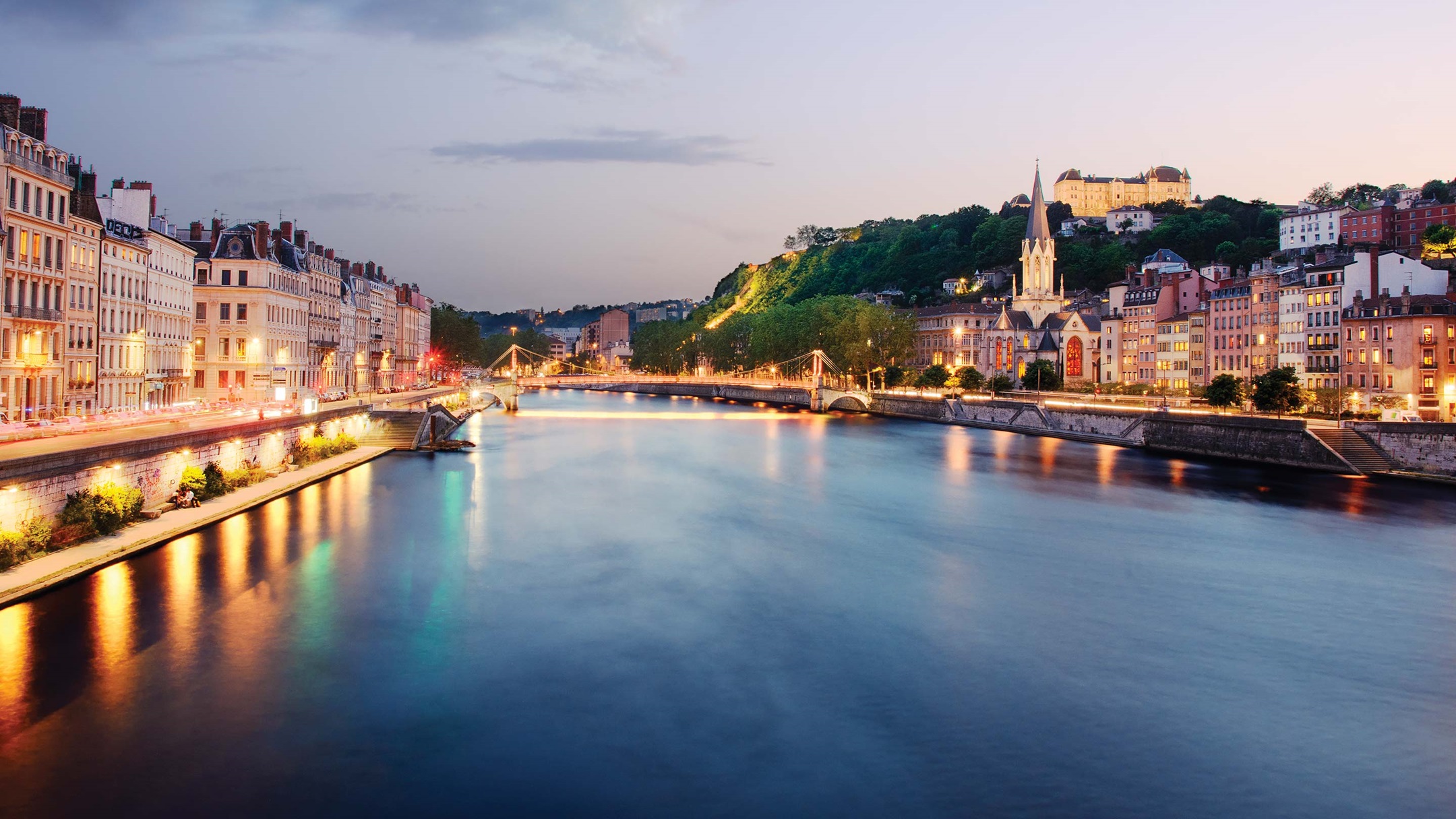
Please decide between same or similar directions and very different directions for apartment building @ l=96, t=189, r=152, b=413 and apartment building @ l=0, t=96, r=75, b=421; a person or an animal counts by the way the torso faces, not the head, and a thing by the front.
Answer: same or similar directions

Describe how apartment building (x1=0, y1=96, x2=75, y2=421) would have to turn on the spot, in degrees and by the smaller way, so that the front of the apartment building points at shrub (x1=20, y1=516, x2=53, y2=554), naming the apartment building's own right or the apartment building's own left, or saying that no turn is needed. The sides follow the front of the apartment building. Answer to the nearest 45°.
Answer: approximately 45° to the apartment building's own right

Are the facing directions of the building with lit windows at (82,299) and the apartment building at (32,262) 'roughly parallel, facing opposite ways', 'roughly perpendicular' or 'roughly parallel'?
roughly parallel

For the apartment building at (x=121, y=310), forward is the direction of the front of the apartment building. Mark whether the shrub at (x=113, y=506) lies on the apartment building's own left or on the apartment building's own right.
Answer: on the apartment building's own right

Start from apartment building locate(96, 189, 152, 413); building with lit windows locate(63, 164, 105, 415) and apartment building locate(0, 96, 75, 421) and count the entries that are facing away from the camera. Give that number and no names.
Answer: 0

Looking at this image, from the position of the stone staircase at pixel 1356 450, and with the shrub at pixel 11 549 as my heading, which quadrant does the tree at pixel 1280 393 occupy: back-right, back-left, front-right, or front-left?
back-right

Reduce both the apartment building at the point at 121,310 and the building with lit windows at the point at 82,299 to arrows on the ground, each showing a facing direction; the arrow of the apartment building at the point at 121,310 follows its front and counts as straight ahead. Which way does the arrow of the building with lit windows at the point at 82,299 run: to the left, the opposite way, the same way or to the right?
the same way

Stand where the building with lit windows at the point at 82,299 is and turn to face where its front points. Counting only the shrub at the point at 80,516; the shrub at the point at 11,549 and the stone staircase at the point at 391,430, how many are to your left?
1

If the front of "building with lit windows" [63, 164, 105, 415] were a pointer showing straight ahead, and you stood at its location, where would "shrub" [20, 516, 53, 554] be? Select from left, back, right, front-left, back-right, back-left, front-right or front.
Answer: front-right

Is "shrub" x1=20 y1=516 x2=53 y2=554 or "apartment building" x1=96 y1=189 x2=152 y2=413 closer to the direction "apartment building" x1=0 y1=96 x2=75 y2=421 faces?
the shrub

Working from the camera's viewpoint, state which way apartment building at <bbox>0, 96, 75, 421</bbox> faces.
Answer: facing the viewer and to the right of the viewer
